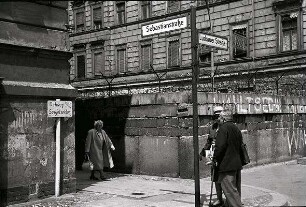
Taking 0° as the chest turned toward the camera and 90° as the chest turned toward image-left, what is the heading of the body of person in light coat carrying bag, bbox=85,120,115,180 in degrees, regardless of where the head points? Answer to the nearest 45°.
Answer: approximately 0°

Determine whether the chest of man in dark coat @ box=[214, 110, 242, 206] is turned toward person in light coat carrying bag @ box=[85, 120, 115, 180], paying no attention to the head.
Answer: yes

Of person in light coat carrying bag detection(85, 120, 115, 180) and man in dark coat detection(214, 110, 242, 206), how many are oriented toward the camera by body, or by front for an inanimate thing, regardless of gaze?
1

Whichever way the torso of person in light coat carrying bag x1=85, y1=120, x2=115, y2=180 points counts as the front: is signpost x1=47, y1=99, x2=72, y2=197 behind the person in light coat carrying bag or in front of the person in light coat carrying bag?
in front

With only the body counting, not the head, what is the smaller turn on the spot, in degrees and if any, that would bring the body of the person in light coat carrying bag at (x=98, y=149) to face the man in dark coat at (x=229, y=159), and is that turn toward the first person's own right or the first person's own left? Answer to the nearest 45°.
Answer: approximately 45° to the first person's own left

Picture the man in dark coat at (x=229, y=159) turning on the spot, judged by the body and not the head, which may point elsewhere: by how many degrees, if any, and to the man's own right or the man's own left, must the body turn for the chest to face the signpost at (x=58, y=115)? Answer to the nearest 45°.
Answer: approximately 45° to the man's own left

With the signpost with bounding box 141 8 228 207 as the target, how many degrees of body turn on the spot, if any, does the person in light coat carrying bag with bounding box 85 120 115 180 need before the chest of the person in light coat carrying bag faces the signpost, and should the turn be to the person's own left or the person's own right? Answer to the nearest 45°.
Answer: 0° — they already face it

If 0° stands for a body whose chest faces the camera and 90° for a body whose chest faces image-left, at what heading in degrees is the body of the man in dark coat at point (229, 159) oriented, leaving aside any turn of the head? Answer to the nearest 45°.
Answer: approximately 135°

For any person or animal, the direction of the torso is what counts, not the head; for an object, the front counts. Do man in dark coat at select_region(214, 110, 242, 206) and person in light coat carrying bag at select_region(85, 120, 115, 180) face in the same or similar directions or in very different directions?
very different directions
